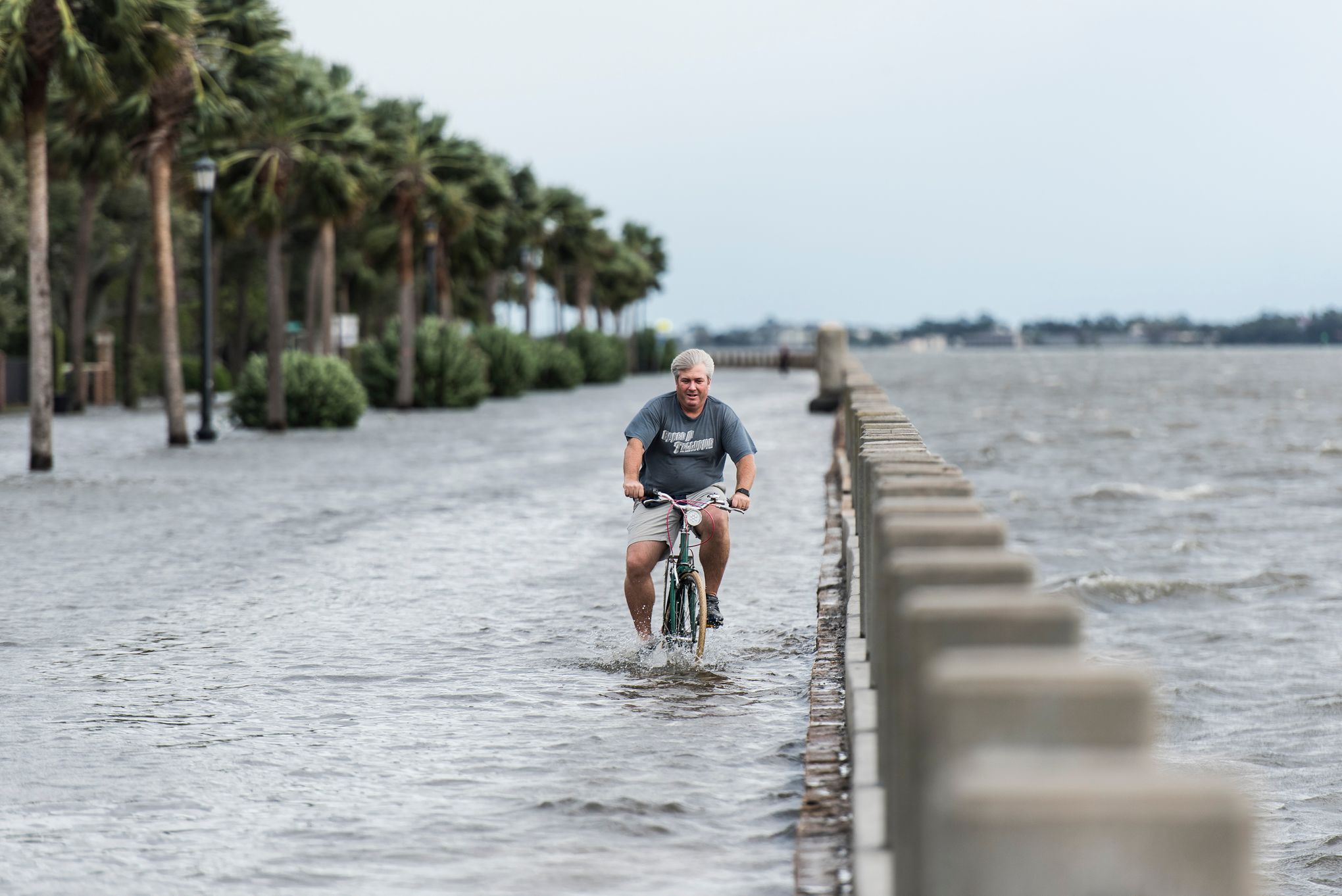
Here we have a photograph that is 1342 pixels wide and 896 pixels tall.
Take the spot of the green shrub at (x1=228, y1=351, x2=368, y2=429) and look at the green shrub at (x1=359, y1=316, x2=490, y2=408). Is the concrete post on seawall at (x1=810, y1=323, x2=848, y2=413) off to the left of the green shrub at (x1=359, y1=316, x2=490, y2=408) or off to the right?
right

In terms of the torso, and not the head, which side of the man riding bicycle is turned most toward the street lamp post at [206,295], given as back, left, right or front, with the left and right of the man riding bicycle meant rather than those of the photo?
back

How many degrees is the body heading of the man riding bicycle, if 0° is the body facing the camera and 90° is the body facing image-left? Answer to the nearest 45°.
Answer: approximately 0°

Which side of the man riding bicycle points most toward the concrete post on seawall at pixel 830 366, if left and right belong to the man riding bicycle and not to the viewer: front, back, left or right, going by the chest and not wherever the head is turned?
back

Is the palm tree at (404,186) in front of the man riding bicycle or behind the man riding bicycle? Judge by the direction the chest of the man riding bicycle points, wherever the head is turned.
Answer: behind

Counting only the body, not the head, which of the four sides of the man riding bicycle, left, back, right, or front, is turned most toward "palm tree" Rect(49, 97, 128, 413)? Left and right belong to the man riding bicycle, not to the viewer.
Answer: back

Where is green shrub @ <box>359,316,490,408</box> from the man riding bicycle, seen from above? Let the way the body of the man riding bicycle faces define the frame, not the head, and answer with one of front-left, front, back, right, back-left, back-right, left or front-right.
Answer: back

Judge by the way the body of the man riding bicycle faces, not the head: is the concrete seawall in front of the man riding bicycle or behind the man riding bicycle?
in front

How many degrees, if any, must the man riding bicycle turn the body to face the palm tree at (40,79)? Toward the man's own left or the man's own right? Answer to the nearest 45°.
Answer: approximately 135° to the man's own right

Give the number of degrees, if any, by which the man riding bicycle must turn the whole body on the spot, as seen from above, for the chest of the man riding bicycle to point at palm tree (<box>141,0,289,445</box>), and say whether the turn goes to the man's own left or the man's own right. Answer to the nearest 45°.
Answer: approximately 180°

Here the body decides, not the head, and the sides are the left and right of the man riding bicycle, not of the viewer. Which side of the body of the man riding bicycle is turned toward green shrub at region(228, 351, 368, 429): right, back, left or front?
back
